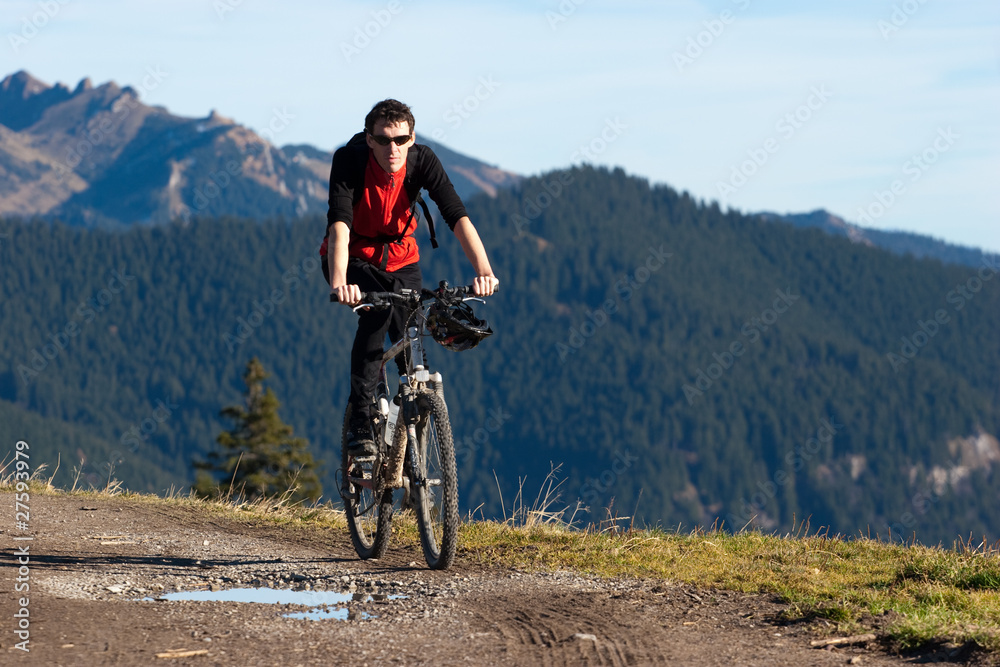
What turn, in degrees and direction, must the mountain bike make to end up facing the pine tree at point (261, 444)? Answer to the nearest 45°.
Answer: approximately 180°

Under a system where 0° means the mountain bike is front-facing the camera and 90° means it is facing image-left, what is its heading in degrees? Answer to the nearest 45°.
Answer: approximately 0°
